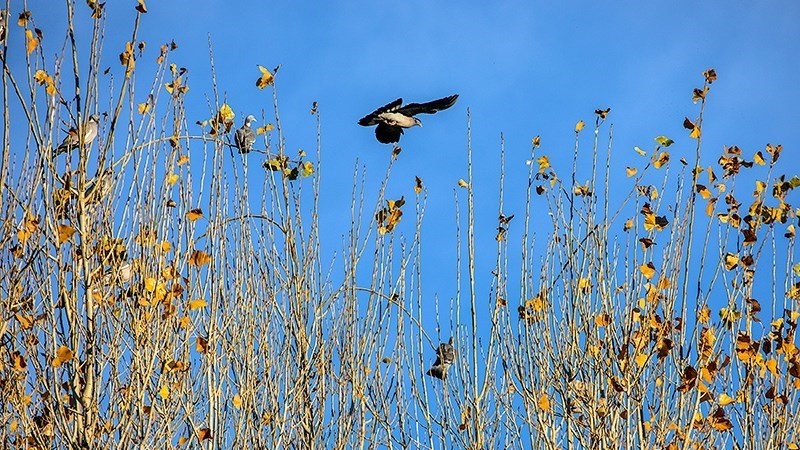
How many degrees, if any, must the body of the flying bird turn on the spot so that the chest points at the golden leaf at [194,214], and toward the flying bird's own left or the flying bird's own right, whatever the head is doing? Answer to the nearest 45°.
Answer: approximately 180°

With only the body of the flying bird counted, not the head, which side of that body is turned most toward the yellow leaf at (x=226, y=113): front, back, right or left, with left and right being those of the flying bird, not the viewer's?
back

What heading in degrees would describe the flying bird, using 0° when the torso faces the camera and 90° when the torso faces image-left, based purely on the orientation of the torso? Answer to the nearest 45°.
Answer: approximately 270°

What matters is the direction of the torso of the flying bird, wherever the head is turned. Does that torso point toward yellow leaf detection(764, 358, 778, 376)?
yes

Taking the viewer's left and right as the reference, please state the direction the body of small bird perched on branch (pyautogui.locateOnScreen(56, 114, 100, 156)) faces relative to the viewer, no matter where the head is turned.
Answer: facing to the right of the viewer
